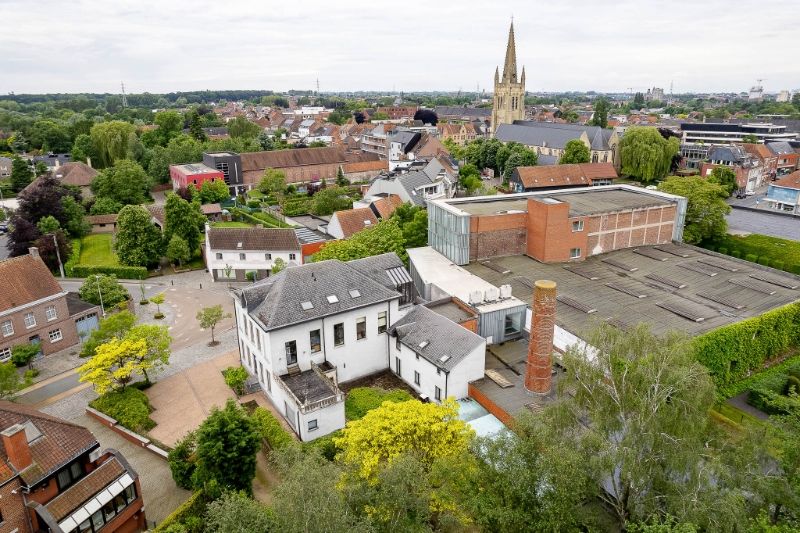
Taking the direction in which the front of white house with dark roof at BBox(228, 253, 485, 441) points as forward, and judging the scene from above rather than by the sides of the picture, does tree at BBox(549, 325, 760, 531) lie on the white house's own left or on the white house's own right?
on the white house's own left

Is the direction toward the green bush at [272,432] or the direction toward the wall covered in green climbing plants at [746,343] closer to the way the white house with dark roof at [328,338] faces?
the green bush

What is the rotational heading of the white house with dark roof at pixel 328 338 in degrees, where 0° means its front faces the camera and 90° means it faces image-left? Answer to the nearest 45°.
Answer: approximately 45°

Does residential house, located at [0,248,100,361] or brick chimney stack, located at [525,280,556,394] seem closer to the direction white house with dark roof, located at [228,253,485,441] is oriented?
the residential house

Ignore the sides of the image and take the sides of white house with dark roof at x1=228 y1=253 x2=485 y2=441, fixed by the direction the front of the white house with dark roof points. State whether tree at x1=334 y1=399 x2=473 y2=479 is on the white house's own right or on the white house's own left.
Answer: on the white house's own left

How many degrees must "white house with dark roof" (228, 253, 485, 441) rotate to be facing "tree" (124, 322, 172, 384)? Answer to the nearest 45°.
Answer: approximately 45° to its right

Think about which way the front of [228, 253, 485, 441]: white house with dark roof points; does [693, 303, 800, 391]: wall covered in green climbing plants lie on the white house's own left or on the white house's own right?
on the white house's own left

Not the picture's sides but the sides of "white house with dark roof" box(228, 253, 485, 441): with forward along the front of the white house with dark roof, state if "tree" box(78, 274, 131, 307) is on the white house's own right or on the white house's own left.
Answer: on the white house's own right

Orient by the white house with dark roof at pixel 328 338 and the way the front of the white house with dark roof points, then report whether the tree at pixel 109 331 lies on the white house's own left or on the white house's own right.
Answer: on the white house's own right

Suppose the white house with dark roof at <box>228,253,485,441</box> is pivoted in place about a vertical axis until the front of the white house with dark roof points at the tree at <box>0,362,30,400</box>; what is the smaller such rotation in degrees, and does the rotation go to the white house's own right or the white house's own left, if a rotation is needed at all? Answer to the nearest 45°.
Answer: approximately 45° to the white house's own right
